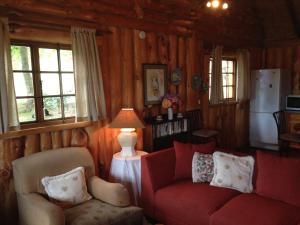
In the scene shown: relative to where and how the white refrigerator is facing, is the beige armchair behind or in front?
in front

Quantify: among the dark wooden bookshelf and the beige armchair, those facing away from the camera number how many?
0

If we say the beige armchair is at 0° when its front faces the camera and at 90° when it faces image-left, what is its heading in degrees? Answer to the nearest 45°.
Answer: approximately 315°

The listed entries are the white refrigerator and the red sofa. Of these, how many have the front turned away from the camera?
0

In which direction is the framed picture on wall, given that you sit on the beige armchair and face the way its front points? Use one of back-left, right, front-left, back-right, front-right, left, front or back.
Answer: left

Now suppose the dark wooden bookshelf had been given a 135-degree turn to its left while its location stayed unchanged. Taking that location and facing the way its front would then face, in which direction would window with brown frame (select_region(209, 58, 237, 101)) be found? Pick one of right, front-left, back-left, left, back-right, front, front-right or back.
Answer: front-right

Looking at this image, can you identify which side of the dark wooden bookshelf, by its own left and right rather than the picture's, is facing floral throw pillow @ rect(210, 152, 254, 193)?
front

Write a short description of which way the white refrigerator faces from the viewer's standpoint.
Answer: facing the viewer and to the left of the viewer

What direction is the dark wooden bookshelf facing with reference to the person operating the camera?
facing the viewer and to the right of the viewer
